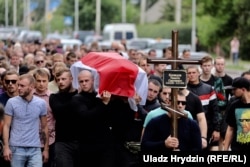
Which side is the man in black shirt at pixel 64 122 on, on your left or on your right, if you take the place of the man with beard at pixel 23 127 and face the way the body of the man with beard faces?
on your left

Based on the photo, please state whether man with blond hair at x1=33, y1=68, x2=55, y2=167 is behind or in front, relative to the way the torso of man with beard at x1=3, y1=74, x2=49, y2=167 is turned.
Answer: behind

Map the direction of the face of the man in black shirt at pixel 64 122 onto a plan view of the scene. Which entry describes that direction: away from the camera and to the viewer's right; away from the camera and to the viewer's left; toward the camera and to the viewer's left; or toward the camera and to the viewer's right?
toward the camera and to the viewer's left

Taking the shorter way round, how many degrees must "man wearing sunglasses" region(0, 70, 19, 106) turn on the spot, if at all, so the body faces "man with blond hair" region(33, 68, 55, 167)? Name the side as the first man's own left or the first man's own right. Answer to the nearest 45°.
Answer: approximately 90° to the first man's own left

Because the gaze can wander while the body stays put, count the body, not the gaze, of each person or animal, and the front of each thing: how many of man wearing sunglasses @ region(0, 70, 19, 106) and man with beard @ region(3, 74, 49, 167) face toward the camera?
2

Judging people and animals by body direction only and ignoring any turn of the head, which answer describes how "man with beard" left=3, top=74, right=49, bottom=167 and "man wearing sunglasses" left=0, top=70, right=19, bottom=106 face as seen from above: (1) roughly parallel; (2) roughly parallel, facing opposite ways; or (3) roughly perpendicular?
roughly parallel

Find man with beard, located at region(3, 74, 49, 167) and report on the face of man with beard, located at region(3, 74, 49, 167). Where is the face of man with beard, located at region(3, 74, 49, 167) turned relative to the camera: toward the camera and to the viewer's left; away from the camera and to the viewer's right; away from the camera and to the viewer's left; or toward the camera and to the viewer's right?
toward the camera and to the viewer's left

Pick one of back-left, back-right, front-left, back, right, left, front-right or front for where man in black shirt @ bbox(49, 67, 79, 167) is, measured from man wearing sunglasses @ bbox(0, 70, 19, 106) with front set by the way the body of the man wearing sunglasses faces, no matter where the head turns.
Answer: front-left

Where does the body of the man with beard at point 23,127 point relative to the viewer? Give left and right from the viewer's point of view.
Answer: facing the viewer

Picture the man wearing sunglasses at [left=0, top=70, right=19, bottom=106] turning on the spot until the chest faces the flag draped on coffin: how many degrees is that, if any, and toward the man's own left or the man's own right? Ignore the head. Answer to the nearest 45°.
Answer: approximately 45° to the man's own left

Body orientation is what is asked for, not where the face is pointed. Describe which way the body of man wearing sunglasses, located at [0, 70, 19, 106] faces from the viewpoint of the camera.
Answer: toward the camera
